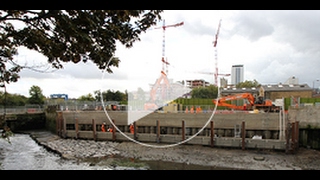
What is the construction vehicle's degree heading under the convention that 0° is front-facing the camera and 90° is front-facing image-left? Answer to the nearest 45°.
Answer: approximately 90°

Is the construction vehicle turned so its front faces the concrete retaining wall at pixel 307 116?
no

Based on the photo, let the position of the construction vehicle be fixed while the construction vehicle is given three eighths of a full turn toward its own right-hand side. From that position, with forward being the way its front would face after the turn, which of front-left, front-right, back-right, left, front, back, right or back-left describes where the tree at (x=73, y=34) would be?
back-right
